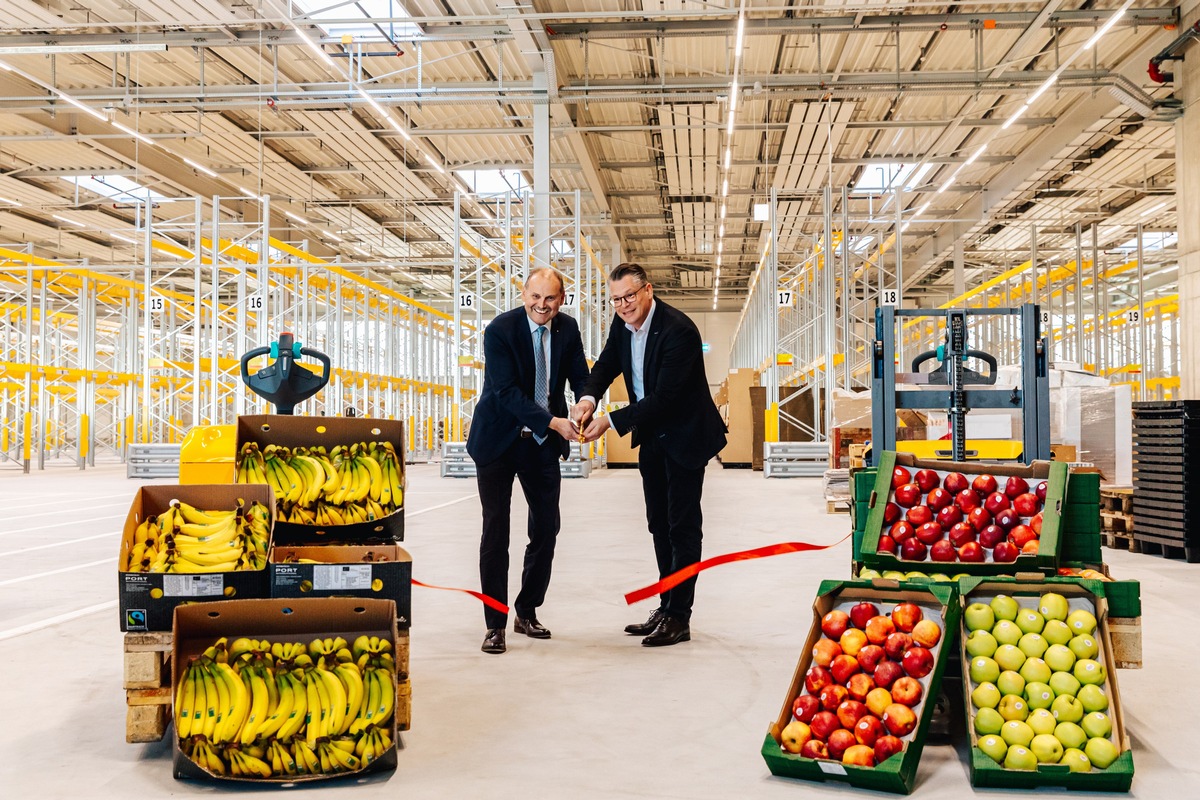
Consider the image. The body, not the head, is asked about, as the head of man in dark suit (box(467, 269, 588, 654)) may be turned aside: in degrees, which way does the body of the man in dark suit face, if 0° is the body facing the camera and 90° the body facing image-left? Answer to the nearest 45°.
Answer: approximately 0°

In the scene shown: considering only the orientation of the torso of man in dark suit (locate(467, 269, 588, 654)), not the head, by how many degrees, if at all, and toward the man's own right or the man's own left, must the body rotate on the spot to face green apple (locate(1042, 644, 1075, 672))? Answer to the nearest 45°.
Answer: approximately 45° to the man's own left

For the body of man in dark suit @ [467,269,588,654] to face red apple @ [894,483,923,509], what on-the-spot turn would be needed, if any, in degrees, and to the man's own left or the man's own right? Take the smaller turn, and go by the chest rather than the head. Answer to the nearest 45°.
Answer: approximately 45° to the man's own left

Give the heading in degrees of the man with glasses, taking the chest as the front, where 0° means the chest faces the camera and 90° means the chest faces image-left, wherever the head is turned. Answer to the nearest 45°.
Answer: approximately 45°

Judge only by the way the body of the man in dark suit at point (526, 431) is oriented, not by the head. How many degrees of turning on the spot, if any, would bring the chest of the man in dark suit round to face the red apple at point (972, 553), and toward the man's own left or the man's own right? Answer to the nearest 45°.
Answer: approximately 45° to the man's own left

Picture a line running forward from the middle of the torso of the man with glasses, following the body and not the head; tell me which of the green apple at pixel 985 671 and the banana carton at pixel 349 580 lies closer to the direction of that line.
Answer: the banana carton

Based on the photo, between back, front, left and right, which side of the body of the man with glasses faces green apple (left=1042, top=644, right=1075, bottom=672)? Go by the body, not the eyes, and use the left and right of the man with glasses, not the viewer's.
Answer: left

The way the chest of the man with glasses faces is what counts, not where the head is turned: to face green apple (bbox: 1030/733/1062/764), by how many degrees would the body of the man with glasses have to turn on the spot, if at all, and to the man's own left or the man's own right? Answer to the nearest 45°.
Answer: approximately 90° to the man's own left

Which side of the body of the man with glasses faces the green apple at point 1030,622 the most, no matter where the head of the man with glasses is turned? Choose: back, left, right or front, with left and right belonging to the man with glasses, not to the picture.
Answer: left
